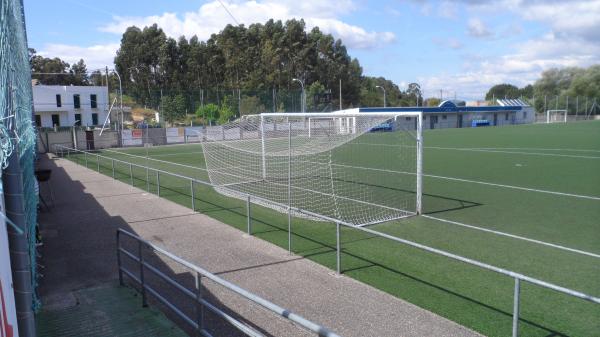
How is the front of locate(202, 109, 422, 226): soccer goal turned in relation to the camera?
facing away from the viewer and to the right of the viewer
